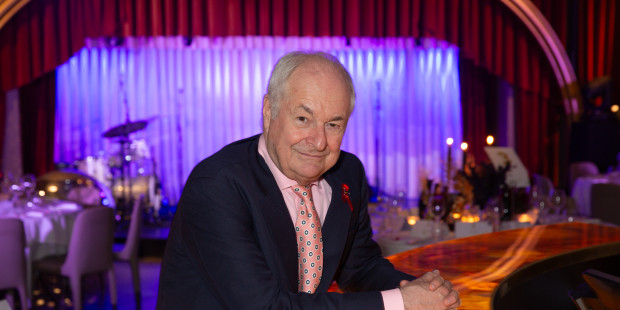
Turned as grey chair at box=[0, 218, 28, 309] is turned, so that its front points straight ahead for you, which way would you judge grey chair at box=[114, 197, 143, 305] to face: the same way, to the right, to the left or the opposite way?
to the left

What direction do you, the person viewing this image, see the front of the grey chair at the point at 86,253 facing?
facing away from the viewer and to the left of the viewer

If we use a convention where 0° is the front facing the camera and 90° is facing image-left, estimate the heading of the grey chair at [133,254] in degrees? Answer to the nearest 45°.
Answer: approximately 90°

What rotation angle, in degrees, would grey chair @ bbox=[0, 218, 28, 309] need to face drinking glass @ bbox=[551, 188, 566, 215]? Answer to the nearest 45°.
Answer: approximately 135° to its right

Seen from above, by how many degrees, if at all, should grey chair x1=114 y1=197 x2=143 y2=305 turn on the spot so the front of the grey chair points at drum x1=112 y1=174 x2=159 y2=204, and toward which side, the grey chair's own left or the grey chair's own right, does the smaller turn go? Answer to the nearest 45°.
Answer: approximately 90° to the grey chair's own right

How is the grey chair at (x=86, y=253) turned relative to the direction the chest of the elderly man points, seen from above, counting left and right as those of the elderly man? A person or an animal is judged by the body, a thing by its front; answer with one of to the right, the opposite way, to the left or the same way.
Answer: the opposite way

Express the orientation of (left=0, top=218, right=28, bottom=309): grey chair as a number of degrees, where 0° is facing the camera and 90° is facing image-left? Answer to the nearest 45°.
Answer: approximately 180°

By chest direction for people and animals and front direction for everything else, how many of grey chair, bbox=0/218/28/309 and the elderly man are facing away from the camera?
1

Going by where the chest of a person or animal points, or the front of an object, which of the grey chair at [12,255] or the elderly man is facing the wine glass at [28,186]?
the grey chair

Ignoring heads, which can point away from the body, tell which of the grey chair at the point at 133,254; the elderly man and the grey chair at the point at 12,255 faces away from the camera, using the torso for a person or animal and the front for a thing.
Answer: the grey chair at the point at 12,255

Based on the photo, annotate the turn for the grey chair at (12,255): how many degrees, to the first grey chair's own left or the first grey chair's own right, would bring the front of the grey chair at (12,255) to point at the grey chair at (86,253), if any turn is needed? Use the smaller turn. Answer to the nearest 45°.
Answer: approximately 90° to the first grey chair's own right

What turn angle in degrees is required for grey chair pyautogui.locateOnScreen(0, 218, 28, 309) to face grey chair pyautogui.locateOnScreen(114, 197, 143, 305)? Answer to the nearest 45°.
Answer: approximately 45° to its right

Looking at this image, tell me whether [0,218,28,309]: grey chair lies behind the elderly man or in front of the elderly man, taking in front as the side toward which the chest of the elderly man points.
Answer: behind
